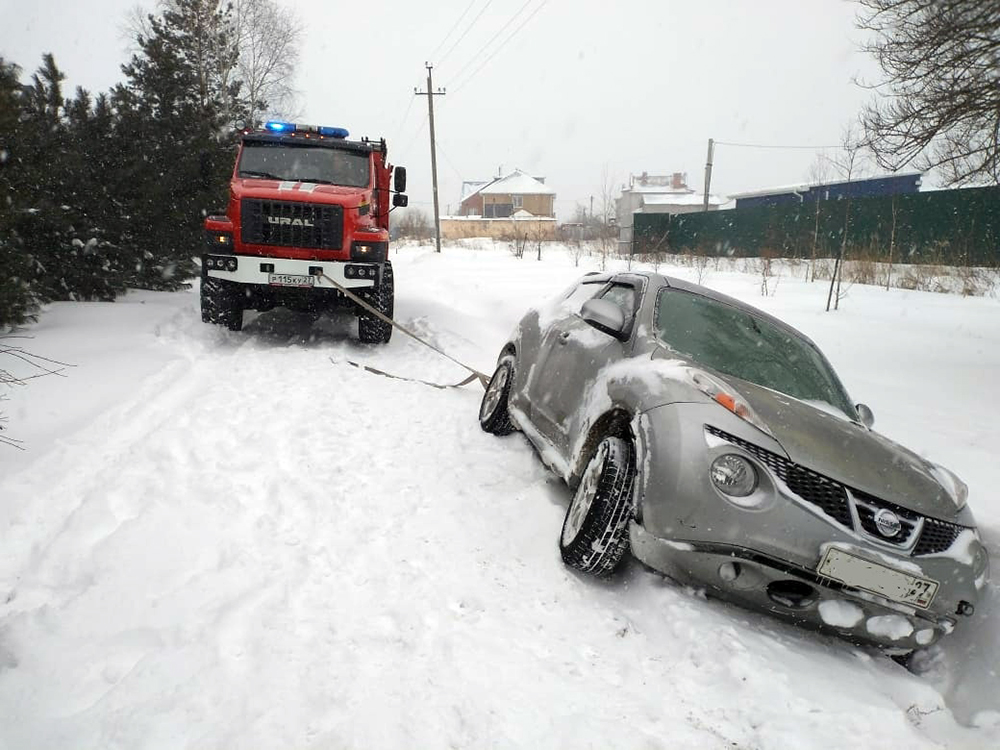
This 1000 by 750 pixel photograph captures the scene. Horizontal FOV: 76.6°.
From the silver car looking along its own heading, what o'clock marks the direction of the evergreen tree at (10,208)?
The evergreen tree is roughly at 5 o'clock from the silver car.

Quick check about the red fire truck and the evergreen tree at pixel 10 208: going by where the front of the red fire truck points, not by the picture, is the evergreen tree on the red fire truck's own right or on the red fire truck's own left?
on the red fire truck's own right

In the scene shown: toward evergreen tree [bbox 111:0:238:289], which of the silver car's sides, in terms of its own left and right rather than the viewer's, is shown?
back

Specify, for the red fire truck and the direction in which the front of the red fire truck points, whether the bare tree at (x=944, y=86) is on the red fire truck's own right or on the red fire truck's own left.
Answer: on the red fire truck's own left

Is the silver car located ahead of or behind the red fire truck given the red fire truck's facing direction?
ahead

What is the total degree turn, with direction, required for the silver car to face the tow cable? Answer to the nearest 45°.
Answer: approximately 180°

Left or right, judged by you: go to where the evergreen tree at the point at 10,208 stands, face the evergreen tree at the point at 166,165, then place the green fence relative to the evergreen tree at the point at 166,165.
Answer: right

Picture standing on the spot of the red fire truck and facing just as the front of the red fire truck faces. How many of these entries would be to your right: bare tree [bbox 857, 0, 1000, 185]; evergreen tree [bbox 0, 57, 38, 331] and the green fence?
1

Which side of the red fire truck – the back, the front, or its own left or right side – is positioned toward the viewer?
front

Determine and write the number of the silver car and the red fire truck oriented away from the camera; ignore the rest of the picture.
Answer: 0

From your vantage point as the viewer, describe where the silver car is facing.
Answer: facing the viewer and to the right of the viewer

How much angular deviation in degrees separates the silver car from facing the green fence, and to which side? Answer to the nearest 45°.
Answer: approximately 135° to its left
